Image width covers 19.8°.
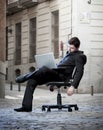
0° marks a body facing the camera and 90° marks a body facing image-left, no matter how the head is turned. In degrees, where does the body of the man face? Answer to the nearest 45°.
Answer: approximately 90°
